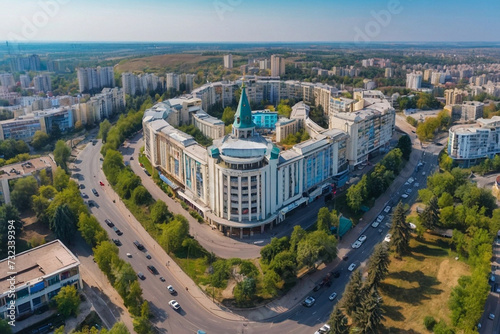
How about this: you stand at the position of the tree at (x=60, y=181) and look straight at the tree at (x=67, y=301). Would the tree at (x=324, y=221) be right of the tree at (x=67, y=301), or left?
left

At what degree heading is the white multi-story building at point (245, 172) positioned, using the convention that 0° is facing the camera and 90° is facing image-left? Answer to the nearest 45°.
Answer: approximately 0°

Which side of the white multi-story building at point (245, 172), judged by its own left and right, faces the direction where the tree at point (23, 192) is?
right
